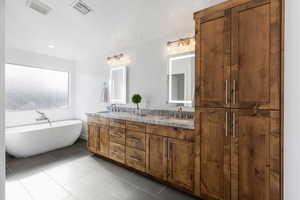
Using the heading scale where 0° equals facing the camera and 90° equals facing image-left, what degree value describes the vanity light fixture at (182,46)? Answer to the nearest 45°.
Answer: approximately 45°

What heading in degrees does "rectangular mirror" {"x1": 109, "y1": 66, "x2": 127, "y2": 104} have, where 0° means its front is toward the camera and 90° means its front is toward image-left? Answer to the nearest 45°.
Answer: approximately 45°

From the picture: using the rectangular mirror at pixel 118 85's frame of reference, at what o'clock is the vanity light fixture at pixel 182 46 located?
The vanity light fixture is roughly at 9 o'clock from the rectangular mirror.

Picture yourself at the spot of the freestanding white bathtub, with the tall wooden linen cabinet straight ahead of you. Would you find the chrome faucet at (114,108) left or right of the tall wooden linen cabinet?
left

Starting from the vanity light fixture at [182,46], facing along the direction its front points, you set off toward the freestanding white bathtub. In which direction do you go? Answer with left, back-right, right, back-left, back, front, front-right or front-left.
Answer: front-right

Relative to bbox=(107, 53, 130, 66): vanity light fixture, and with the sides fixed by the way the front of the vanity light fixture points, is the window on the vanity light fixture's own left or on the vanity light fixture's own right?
on the vanity light fixture's own right

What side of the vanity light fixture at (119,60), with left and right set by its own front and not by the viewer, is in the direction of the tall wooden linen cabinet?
left

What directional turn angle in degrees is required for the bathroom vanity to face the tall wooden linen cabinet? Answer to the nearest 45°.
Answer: approximately 90° to its left

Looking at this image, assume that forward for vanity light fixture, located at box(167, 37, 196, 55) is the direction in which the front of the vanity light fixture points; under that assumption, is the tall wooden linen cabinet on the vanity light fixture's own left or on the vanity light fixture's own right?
on the vanity light fixture's own left
